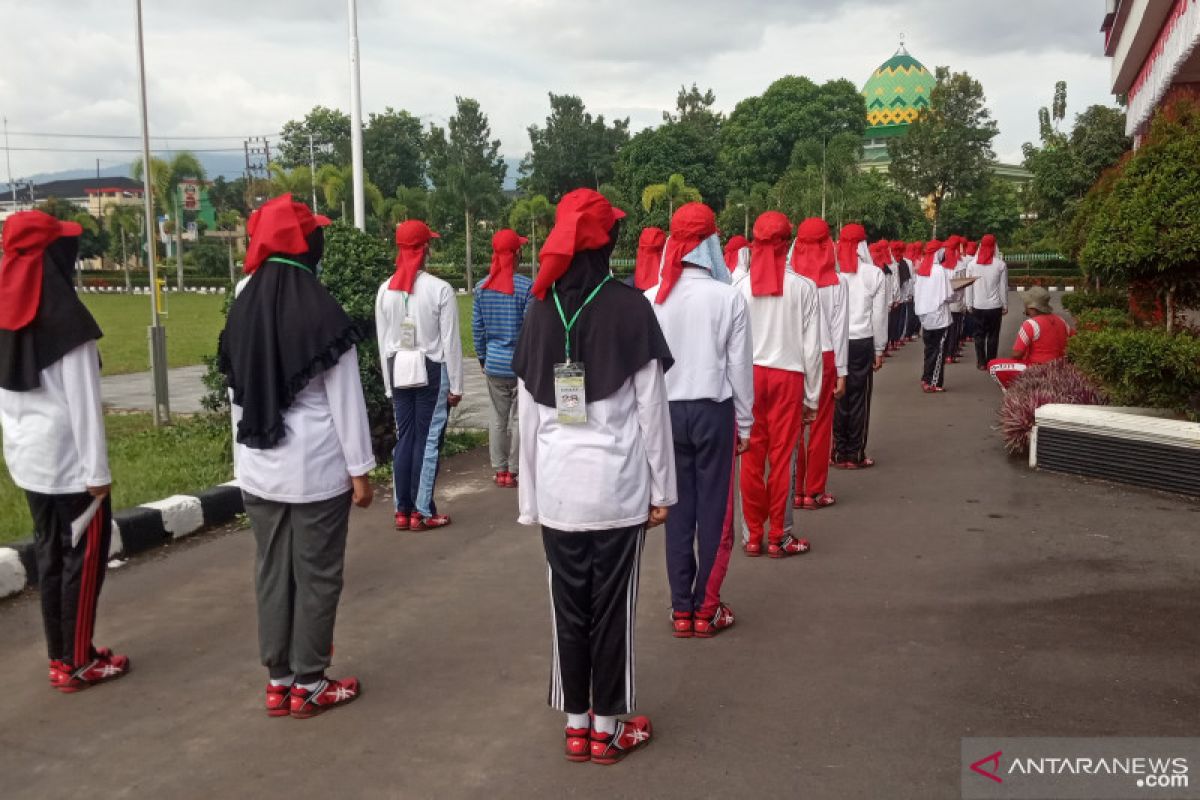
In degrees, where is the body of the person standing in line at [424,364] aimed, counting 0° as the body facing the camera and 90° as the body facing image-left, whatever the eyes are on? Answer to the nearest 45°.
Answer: approximately 225°

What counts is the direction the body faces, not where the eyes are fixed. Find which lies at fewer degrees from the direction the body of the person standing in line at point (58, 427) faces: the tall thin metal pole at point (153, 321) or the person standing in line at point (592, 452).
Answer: the tall thin metal pole

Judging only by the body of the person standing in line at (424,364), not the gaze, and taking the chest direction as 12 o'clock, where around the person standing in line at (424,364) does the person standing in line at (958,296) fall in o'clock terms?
the person standing in line at (958,296) is roughly at 12 o'clock from the person standing in line at (424,364).

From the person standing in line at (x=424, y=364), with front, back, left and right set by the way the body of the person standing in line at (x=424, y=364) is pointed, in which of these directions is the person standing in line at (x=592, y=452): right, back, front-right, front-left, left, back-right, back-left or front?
back-right

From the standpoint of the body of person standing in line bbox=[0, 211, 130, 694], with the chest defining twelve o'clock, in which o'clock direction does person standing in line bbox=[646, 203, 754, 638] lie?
person standing in line bbox=[646, 203, 754, 638] is roughly at 2 o'clock from person standing in line bbox=[0, 211, 130, 694].

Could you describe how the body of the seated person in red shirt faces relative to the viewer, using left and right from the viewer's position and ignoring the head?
facing away from the viewer and to the left of the viewer

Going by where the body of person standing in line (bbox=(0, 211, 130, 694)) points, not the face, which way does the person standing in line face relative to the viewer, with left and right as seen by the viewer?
facing away from the viewer and to the right of the viewer

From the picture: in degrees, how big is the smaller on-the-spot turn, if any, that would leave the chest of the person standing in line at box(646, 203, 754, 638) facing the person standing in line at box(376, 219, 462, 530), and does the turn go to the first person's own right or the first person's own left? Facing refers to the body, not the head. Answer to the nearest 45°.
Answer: approximately 90° to the first person's own left

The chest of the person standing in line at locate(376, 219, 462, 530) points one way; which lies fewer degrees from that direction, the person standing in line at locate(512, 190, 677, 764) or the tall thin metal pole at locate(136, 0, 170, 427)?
the tall thin metal pole

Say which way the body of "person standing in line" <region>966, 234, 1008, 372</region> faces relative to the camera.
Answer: away from the camera

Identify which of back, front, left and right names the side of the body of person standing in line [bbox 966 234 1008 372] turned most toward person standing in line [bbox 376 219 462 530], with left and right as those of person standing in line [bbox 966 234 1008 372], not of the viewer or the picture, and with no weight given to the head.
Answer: back

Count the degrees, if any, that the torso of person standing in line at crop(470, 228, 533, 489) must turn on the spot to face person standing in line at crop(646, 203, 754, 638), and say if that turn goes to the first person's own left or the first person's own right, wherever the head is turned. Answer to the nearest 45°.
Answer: approximately 135° to the first person's own right
